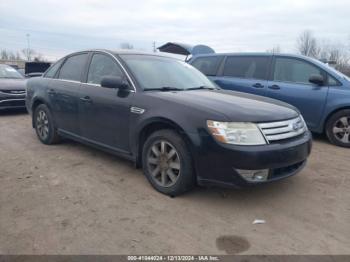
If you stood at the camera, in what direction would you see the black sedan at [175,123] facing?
facing the viewer and to the right of the viewer

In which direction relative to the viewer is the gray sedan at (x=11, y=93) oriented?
toward the camera

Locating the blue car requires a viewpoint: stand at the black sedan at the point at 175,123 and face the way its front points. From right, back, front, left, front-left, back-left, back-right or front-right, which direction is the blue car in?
left

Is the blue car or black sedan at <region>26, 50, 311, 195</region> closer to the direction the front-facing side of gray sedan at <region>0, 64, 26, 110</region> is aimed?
the black sedan

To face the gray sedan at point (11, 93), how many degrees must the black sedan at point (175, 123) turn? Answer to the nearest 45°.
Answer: approximately 180°

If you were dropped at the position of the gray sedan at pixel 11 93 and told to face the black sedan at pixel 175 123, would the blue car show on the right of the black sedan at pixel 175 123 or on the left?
left

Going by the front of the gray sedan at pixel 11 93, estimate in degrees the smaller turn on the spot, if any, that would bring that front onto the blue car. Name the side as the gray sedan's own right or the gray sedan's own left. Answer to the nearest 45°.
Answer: approximately 45° to the gray sedan's own left

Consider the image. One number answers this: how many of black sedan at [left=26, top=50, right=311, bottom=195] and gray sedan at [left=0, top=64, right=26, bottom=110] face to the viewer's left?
0

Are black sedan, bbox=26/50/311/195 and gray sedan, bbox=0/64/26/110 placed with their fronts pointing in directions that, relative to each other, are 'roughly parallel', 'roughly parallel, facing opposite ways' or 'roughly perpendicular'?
roughly parallel
